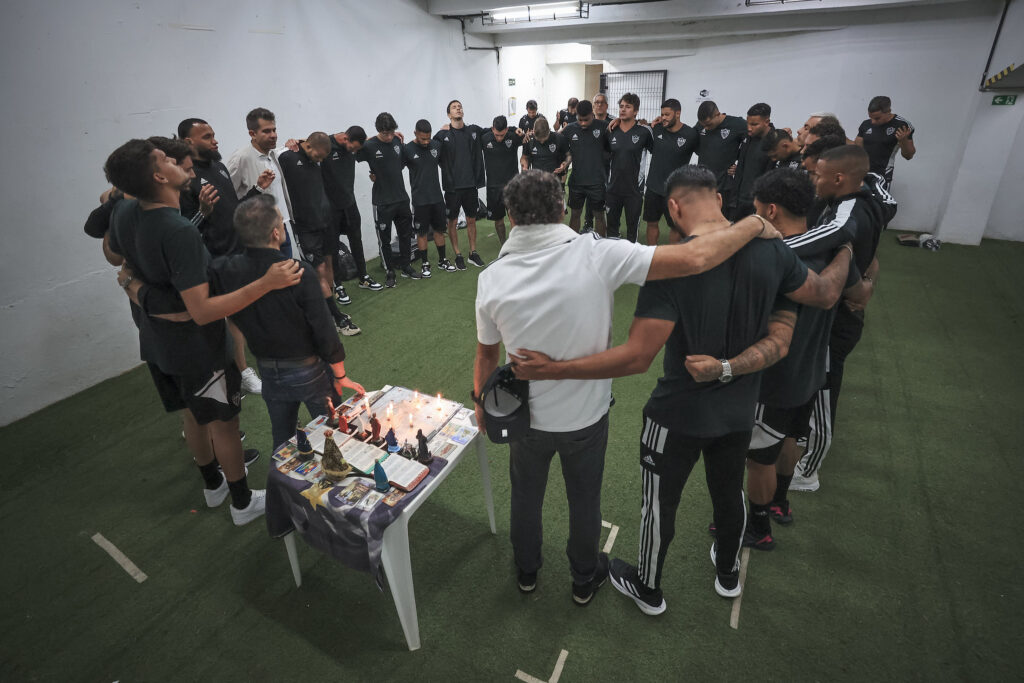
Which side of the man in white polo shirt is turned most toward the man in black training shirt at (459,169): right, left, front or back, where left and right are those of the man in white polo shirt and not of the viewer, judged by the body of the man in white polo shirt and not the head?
front

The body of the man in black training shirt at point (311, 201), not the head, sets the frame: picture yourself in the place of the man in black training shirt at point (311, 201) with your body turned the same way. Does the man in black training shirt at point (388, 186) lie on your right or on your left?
on your left

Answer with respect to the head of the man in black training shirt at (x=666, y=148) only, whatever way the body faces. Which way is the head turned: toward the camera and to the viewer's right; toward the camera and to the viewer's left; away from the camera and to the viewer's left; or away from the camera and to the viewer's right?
toward the camera and to the viewer's left

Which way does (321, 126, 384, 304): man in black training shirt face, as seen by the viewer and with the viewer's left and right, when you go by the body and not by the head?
facing the viewer and to the right of the viewer

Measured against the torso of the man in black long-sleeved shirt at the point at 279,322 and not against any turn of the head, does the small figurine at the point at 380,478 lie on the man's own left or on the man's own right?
on the man's own right

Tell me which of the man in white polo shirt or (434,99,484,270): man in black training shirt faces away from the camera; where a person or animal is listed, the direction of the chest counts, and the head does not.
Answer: the man in white polo shirt

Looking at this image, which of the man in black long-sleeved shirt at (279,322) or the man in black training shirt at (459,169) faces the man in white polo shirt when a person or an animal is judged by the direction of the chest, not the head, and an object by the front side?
the man in black training shirt at (459,169)

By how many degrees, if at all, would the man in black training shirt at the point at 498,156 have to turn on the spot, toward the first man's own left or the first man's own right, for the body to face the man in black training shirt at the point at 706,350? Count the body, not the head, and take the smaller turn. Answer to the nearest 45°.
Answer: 0° — they already face them

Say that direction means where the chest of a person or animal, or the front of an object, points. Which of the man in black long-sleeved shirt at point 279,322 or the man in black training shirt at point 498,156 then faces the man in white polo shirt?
the man in black training shirt at point 498,156

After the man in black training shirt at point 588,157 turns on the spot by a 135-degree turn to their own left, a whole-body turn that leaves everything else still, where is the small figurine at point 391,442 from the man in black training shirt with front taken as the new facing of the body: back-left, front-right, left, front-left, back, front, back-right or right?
back-right

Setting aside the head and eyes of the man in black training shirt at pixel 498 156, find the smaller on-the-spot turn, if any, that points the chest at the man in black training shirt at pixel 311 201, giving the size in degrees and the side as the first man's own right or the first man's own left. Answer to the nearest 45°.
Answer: approximately 45° to the first man's own right

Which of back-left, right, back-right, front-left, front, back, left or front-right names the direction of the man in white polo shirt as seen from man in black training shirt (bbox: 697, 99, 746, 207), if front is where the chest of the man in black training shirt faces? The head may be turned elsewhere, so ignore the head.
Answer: front-left

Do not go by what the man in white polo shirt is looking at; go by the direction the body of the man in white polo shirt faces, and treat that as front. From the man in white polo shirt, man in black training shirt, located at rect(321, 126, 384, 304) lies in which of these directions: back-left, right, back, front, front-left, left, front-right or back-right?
front-left

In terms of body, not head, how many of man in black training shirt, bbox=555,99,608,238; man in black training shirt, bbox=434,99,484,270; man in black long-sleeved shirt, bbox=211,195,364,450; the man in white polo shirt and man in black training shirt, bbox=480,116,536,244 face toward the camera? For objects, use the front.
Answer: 3

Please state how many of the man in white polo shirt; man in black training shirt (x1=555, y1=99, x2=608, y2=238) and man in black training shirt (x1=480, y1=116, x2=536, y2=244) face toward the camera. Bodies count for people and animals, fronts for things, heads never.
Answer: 2

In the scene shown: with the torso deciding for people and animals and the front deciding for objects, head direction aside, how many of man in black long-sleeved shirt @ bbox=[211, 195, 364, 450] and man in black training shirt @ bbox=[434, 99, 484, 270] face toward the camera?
1

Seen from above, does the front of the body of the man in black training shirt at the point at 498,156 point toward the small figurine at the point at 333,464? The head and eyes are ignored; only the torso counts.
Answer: yes

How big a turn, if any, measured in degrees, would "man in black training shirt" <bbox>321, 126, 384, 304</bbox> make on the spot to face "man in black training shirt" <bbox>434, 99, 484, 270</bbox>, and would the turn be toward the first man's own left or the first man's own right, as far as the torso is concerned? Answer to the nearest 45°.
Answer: approximately 90° to the first man's own left
